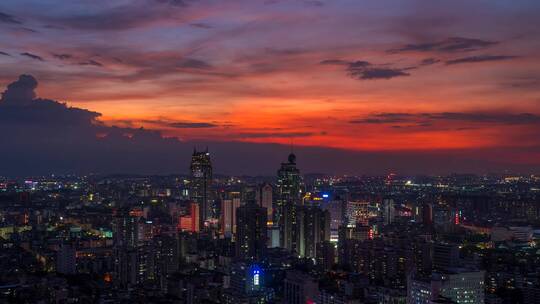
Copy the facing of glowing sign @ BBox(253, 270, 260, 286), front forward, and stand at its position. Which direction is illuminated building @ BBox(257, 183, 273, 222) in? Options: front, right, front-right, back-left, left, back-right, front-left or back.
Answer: back

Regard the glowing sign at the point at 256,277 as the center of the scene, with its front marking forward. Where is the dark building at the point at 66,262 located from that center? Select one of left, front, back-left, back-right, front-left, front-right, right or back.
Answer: back-right

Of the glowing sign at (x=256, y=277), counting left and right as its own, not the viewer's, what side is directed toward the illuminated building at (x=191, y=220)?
back

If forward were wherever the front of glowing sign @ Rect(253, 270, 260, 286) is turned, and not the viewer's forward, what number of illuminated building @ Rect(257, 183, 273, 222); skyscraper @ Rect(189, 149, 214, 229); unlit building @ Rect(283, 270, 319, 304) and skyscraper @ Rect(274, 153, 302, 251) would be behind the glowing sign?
3

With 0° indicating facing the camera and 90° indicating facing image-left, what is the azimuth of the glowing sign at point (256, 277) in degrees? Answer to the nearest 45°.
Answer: approximately 0°

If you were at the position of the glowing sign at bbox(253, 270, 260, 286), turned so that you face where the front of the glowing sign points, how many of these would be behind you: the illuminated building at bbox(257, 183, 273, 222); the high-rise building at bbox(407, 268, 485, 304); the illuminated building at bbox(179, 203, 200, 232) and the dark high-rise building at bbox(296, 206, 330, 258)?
3

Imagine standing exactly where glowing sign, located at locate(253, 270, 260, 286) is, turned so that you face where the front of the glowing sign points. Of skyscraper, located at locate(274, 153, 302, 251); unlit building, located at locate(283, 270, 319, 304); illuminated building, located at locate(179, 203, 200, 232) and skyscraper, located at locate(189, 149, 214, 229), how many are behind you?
3

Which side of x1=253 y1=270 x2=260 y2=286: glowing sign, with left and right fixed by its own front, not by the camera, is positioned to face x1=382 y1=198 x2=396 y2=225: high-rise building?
back

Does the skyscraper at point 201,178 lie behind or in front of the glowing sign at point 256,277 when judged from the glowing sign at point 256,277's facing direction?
behind

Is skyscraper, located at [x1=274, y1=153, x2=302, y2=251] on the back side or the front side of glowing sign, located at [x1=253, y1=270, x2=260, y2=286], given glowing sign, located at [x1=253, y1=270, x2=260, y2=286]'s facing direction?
on the back side

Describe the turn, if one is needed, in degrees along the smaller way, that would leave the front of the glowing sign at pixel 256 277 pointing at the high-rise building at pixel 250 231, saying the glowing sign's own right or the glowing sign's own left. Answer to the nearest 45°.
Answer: approximately 180°
